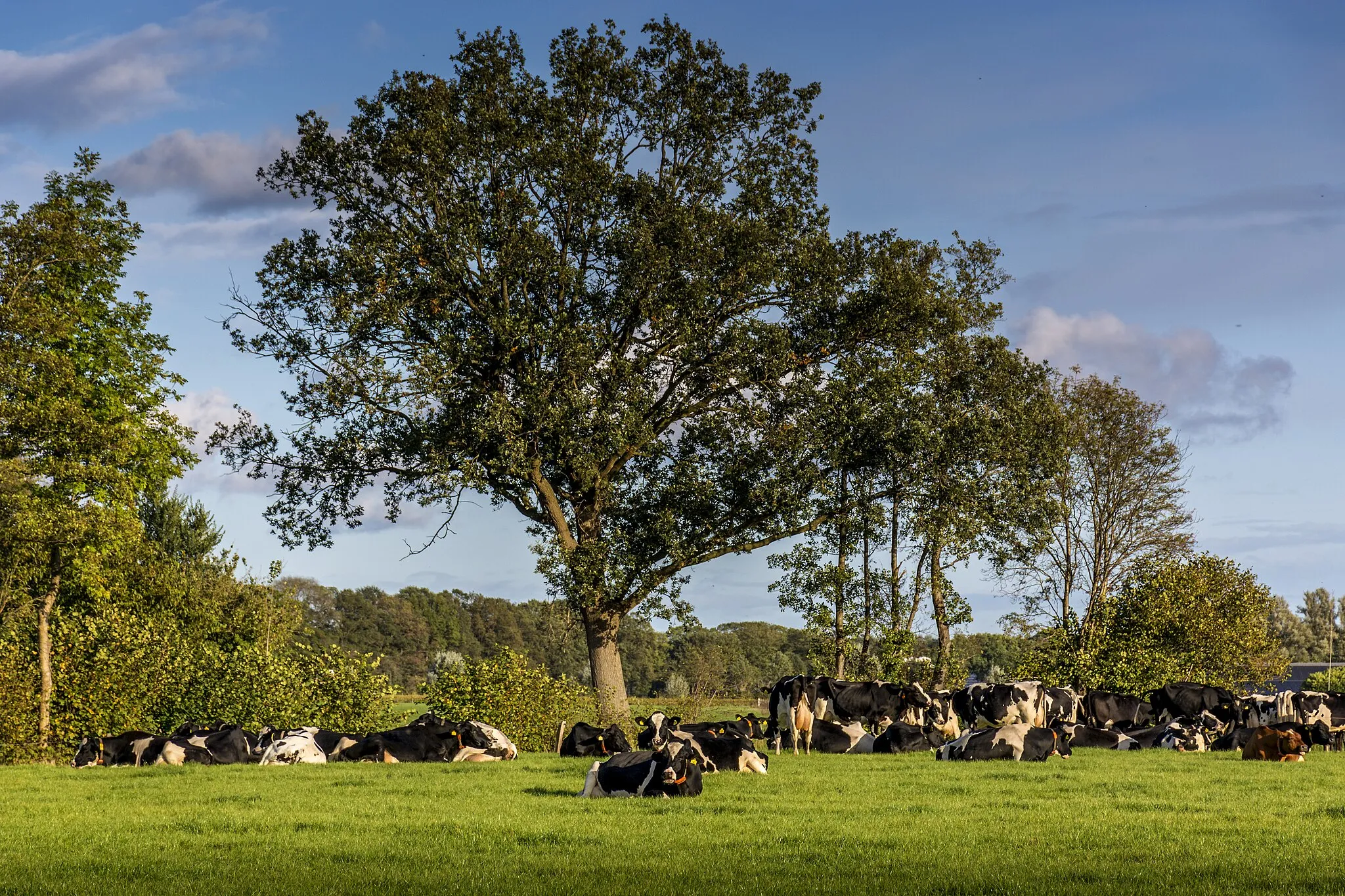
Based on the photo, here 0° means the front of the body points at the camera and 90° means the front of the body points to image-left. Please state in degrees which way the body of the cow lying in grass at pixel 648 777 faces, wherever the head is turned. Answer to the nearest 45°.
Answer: approximately 315°

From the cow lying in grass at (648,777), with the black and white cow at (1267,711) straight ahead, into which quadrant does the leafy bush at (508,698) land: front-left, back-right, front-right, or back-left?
front-left

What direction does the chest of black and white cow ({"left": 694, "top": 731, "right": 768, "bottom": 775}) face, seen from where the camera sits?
to the viewer's left

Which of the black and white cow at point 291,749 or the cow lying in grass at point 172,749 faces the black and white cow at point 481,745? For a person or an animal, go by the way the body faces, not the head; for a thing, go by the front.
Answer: the black and white cow at point 291,749

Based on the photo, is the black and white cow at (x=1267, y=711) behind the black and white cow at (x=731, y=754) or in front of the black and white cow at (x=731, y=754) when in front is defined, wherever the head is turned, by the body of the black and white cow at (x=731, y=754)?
behind

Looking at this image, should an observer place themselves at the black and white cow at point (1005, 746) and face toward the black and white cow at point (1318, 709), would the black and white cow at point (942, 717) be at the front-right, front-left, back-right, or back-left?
front-left

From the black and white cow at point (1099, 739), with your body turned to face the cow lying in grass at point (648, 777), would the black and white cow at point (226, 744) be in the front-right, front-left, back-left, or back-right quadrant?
front-right

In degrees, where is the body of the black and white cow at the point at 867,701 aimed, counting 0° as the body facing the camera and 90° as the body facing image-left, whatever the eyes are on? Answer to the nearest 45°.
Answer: approximately 270°

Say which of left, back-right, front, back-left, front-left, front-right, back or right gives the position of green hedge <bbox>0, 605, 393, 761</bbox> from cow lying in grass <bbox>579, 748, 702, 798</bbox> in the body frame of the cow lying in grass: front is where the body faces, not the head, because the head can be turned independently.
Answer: back
